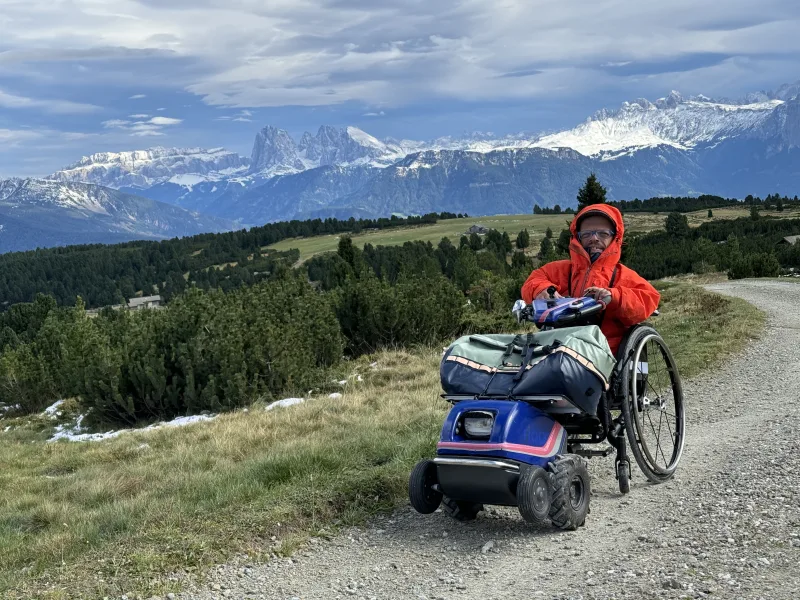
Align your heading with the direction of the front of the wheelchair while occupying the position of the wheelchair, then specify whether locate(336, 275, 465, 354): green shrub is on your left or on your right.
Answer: on your right

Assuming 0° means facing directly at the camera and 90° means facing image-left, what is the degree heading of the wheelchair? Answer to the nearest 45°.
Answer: approximately 45°
